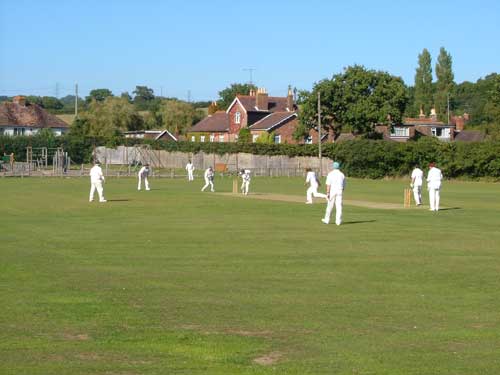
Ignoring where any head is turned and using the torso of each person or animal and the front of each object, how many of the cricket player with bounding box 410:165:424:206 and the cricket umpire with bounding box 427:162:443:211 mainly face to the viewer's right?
0

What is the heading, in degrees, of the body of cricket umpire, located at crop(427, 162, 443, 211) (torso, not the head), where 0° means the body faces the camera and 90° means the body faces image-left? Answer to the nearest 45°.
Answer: approximately 135°

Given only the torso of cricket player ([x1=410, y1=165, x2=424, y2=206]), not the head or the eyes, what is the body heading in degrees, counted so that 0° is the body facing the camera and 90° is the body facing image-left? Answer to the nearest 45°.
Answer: approximately 135°

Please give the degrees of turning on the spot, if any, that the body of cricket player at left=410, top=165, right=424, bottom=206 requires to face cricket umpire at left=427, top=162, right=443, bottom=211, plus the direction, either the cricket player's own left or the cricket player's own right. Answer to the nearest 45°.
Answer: approximately 135° to the cricket player's own left

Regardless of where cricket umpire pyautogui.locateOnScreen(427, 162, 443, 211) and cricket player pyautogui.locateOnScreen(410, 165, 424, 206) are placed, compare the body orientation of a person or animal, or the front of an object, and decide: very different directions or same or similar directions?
same or similar directions

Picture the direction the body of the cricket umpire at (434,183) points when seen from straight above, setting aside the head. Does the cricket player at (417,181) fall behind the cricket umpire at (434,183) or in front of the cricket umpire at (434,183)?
in front
